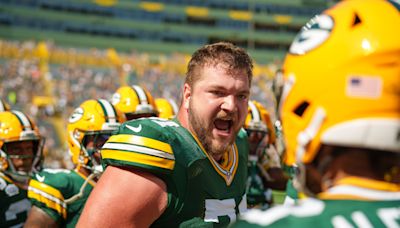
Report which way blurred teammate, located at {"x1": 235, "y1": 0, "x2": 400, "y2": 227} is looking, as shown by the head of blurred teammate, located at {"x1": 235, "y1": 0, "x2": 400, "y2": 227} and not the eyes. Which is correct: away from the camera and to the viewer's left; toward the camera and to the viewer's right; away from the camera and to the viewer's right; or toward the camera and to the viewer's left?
away from the camera and to the viewer's left

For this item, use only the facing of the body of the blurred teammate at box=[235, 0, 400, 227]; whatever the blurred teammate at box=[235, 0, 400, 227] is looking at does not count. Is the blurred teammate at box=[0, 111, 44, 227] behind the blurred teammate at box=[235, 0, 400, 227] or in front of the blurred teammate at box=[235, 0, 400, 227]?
in front

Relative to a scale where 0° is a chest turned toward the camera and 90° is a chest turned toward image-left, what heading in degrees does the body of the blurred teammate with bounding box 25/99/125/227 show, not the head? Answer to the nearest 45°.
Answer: approximately 315°

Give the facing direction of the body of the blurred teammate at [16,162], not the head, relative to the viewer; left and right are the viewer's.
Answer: facing the viewer and to the right of the viewer

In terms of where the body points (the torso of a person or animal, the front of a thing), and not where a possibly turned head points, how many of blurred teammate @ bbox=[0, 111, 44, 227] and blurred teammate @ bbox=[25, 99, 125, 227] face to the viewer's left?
0

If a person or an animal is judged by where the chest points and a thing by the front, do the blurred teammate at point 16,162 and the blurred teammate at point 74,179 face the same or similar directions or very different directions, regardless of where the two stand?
same or similar directions

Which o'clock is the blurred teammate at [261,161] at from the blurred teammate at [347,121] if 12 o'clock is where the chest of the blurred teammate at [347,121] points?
the blurred teammate at [261,161] is roughly at 1 o'clock from the blurred teammate at [347,121].

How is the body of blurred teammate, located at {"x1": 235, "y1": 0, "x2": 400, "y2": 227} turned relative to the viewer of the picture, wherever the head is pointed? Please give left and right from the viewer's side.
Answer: facing away from the viewer and to the left of the viewer

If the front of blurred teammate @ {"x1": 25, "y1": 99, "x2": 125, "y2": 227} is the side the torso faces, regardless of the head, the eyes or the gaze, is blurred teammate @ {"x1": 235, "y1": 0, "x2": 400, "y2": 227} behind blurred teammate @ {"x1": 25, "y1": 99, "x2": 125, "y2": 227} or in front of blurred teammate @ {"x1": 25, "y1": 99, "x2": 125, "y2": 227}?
in front

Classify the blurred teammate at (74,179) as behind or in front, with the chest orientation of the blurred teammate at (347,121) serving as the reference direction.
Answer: in front
